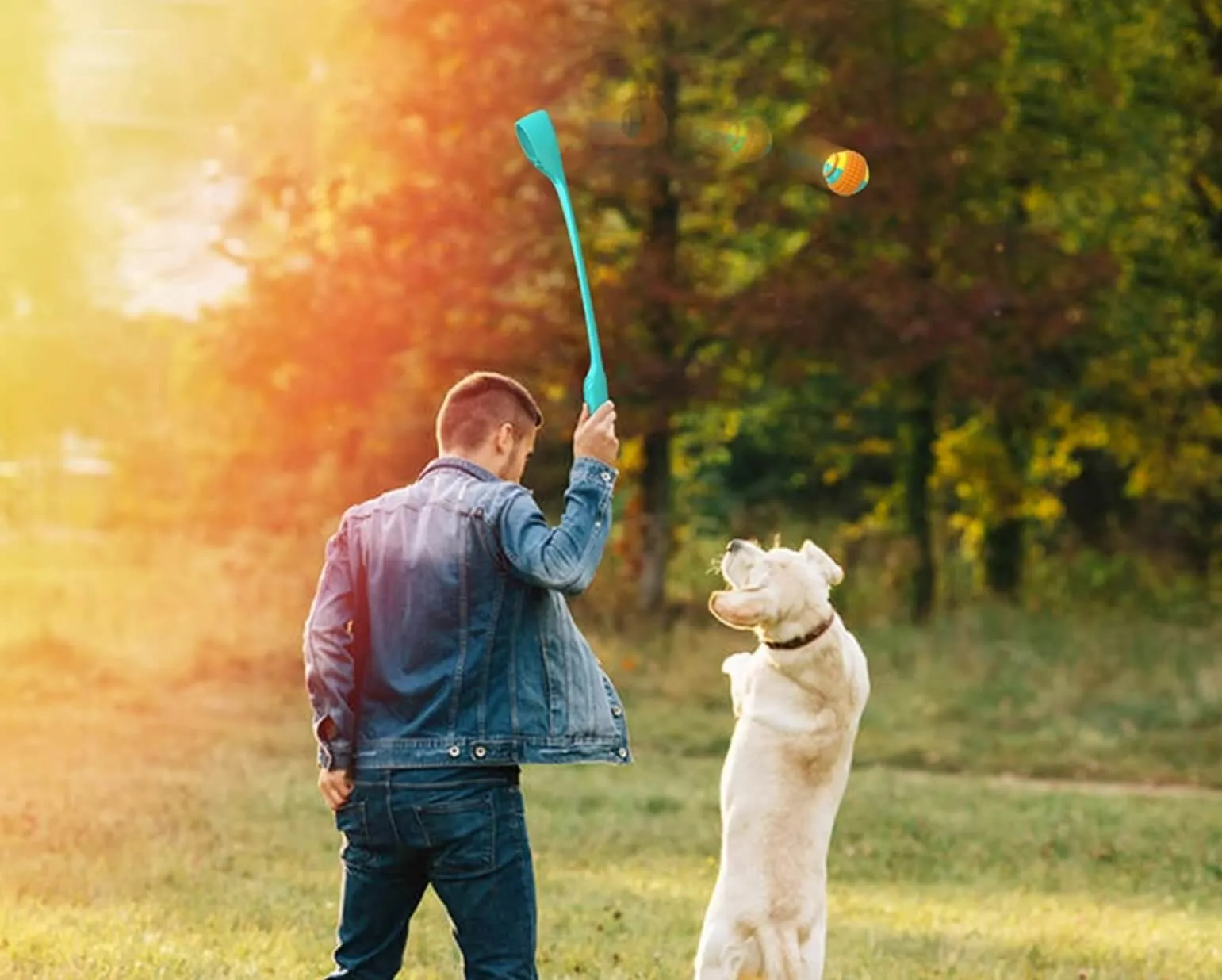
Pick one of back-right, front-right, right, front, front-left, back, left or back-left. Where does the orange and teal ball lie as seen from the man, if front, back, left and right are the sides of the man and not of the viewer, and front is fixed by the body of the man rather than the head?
front

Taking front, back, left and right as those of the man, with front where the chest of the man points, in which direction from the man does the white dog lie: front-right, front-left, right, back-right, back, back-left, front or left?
front-right

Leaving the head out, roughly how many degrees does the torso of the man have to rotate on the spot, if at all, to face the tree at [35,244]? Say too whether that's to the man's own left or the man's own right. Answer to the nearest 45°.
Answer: approximately 45° to the man's own left

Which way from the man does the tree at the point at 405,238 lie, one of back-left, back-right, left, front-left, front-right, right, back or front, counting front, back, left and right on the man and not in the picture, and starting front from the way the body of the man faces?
front-left

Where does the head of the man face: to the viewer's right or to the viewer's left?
to the viewer's right

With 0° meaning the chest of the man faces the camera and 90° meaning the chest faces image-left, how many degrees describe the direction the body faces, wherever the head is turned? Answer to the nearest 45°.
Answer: approximately 225°
